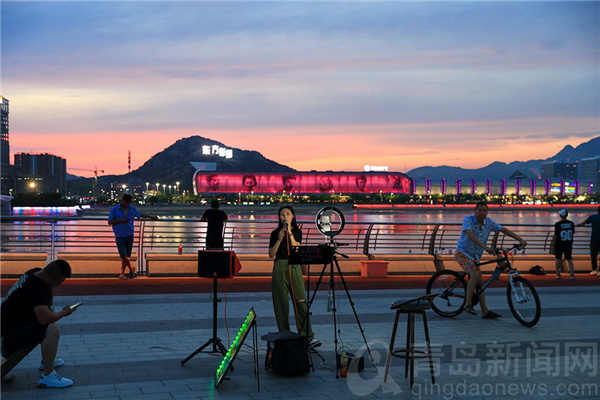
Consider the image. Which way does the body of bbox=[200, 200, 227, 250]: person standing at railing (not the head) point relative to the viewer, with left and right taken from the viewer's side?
facing away from the viewer

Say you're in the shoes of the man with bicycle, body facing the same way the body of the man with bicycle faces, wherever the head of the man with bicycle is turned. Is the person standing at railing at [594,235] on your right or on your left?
on your left

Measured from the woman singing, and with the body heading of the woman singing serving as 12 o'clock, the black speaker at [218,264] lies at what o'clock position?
The black speaker is roughly at 2 o'clock from the woman singing.

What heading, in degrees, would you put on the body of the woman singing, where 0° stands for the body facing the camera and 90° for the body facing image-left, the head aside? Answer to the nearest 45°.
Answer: approximately 0°

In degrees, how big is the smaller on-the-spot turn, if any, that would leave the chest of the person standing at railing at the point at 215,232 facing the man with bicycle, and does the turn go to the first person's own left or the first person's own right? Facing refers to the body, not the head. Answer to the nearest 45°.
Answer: approximately 90° to the first person's own right

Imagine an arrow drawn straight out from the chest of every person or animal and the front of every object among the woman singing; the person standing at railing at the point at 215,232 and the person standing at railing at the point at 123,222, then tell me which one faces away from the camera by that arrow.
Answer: the person standing at railing at the point at 215,232

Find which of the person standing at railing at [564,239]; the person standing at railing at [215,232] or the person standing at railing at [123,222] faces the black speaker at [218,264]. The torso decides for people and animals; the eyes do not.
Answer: the person standing at railing at [123,222]

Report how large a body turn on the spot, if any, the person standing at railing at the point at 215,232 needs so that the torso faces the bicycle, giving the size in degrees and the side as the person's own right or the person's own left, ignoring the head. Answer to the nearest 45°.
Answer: approximately 90° to the person's own right

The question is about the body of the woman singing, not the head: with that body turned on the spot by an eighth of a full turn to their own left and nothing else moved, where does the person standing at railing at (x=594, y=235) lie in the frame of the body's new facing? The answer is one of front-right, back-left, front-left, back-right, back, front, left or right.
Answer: left
